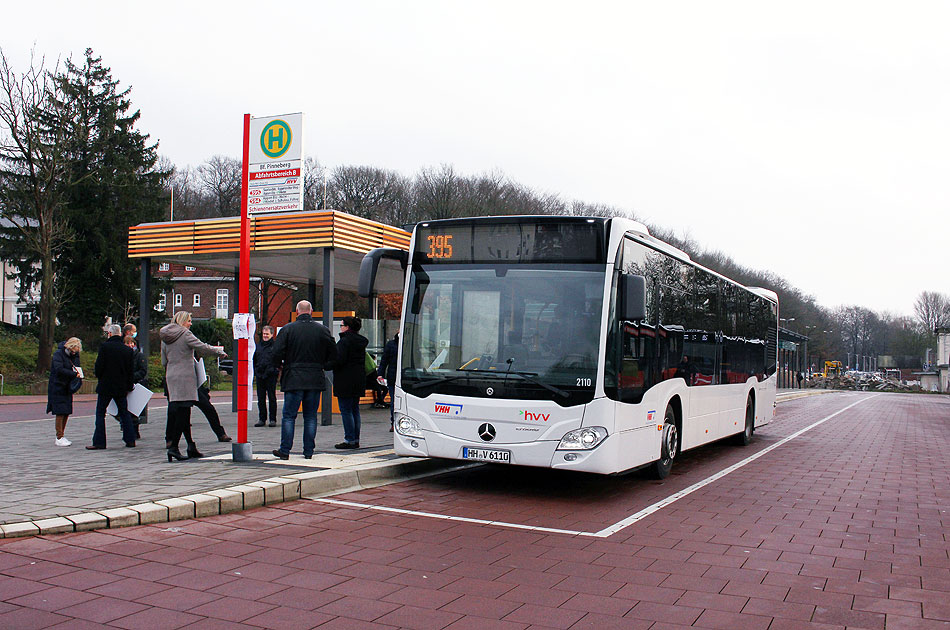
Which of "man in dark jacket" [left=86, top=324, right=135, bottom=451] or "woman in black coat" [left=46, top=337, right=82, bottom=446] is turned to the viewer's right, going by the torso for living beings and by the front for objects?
the woman in black coat

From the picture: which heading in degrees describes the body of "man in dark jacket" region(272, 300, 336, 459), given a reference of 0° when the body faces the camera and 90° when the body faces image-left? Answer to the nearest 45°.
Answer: approximately 180°

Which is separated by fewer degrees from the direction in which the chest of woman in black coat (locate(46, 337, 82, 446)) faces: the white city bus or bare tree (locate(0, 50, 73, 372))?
the white city bus

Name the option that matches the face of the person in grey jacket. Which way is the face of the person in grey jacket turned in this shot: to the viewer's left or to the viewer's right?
to the viewer's right

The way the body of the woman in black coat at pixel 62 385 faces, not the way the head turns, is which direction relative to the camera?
to the viewer's right

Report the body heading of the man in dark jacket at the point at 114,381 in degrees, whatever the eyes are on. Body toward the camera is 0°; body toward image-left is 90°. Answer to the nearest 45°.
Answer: approximately 180°

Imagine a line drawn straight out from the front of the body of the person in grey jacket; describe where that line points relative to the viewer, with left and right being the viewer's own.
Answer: facing away from the viewer and to the right of the viewer

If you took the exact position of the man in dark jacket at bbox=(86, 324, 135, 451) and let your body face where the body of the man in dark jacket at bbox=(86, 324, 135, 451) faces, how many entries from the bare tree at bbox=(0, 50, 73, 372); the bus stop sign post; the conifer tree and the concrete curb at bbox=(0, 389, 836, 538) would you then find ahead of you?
2

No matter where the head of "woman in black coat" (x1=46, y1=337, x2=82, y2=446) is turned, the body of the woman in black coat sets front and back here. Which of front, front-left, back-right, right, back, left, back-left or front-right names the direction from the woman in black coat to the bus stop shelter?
front-left
